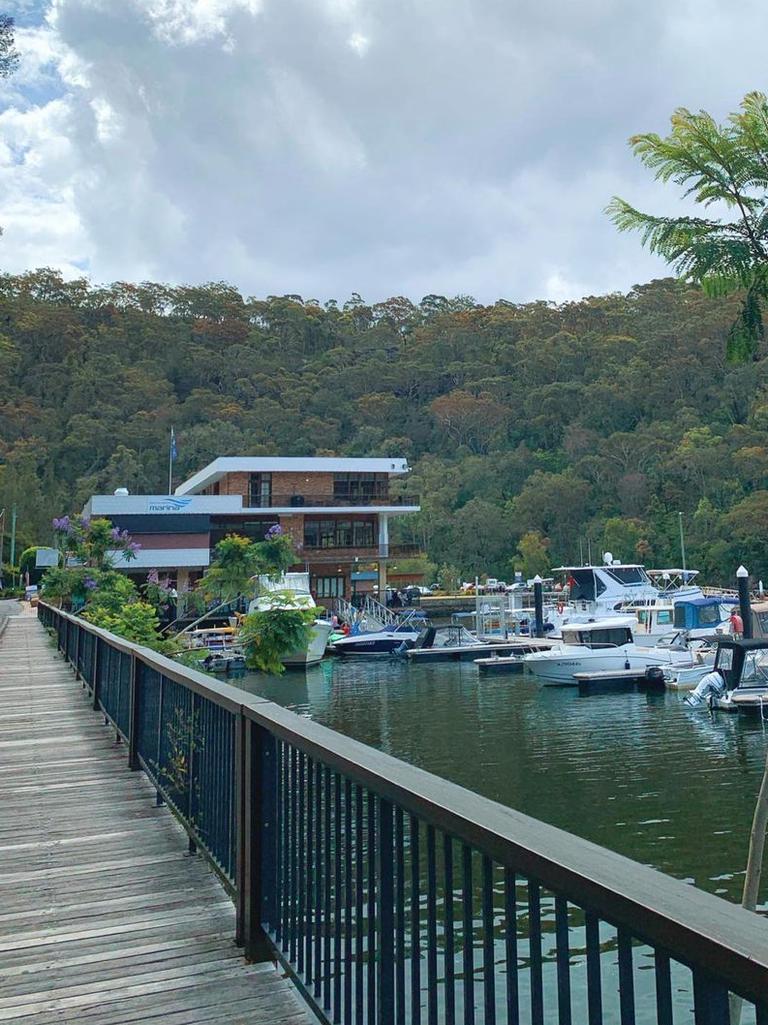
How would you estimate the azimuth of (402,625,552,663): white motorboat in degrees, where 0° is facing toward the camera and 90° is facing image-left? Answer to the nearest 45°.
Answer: approximately 270°

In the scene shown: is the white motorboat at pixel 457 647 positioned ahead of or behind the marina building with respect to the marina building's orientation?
ahead

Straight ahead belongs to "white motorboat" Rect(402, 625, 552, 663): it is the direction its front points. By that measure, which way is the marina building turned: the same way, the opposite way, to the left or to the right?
to the right

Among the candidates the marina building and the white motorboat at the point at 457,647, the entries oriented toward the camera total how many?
1

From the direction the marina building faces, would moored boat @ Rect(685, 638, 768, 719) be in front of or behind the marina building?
in front

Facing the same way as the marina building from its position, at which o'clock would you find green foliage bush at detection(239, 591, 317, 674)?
The green foliage bush is roughly at 12 o'clock from the marina building.

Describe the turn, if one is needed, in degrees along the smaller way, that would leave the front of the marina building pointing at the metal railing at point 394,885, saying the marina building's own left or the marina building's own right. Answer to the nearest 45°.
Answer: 0° — it already faces it

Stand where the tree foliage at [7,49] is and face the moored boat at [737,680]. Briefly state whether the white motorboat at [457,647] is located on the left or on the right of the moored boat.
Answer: left

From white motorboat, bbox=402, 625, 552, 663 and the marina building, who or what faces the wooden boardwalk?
the marina building

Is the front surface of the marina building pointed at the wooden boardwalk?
yes
